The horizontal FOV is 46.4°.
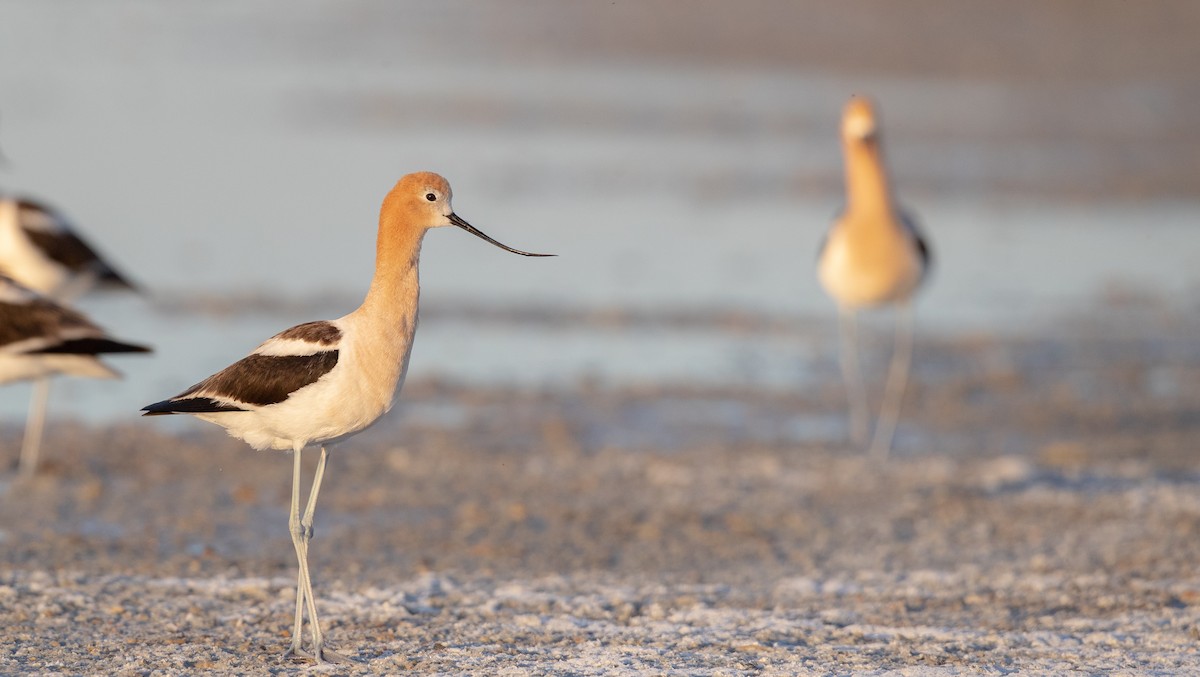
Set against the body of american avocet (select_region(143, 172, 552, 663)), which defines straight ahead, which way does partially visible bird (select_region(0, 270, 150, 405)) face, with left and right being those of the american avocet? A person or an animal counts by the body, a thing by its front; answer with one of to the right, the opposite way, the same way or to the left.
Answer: the opposite way

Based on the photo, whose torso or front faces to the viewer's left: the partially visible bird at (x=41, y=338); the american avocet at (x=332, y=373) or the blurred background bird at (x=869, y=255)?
the partially visible bird

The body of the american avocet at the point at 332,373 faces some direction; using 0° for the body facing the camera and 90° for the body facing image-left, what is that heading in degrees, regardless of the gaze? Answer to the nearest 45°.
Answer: approximately 270°

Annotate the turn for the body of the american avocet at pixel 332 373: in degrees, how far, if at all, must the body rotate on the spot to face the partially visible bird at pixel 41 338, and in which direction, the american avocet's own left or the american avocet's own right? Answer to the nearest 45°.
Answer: approximately 135° to the american avocet's own left

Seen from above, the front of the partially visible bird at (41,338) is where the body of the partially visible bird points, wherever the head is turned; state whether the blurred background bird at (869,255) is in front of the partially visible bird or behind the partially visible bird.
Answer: behind

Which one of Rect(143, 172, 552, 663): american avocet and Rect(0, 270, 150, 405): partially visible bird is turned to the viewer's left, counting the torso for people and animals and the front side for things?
the partially visible bird

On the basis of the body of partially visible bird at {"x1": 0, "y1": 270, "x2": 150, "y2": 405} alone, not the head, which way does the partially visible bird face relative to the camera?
to the viewer's left

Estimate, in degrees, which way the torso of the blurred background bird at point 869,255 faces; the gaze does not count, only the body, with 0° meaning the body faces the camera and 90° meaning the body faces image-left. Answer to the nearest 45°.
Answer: approximately 0°

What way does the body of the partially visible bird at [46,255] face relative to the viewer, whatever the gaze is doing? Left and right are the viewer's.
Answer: facing to the left of the viewer

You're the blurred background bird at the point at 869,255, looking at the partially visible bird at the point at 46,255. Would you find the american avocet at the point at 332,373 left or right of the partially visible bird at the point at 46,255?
left

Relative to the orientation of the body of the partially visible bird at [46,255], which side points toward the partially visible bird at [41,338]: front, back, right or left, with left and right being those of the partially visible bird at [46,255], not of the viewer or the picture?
left
